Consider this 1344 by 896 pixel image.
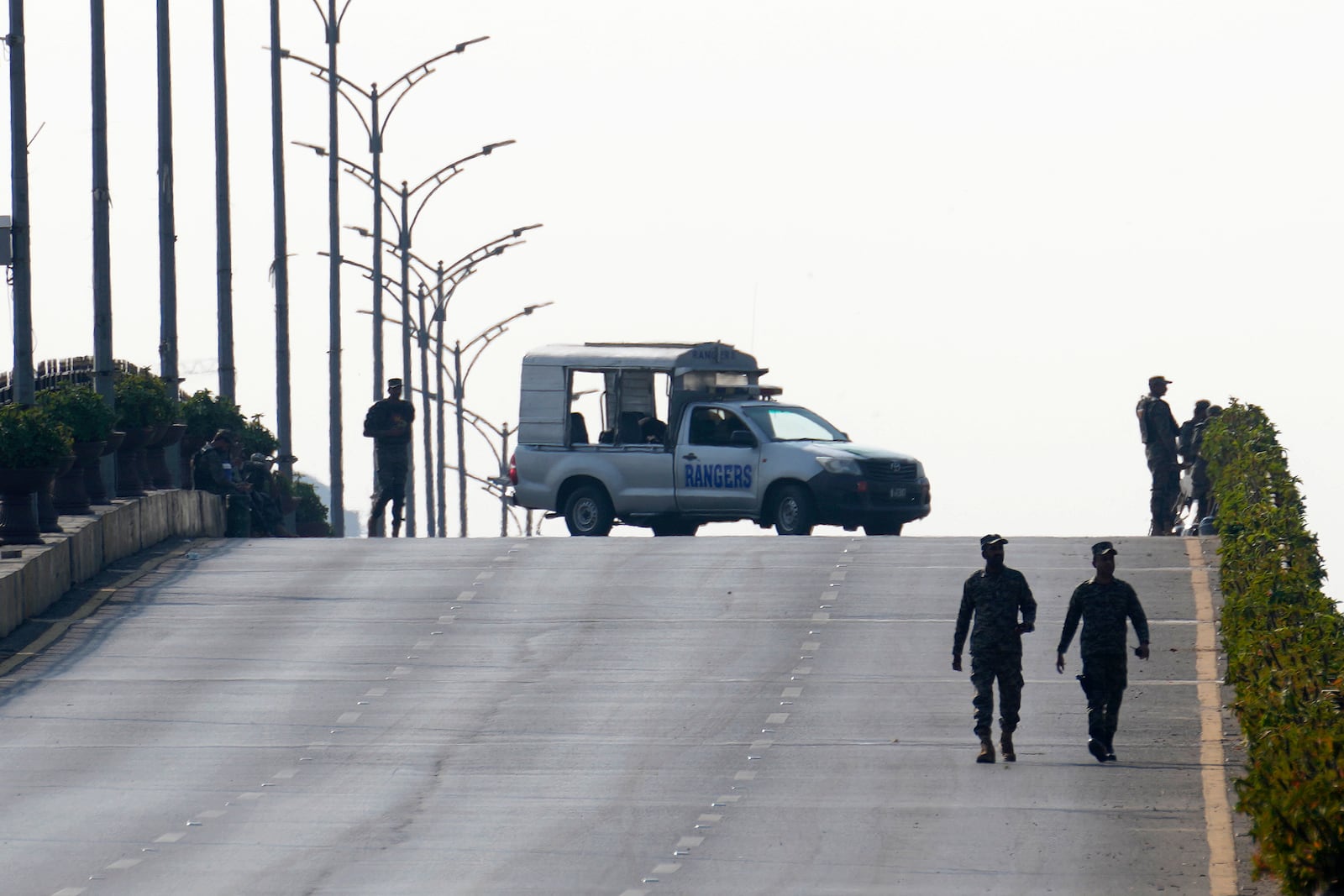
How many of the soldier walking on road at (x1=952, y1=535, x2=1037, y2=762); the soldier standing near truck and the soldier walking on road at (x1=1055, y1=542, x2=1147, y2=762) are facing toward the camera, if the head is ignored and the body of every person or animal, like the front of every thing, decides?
3

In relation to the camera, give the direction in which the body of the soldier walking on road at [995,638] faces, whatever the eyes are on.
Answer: toward the camera

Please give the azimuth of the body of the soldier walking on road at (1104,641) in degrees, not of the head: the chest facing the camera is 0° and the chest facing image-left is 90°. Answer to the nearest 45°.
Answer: approximately 0°

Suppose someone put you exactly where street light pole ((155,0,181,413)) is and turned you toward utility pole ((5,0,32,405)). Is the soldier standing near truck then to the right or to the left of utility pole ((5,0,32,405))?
left

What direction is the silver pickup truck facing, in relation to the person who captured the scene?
facing the viewer and to the right of the viewer

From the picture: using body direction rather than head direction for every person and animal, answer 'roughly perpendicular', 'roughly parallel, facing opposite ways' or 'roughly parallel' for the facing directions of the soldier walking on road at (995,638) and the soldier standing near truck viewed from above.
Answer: roughly parallel

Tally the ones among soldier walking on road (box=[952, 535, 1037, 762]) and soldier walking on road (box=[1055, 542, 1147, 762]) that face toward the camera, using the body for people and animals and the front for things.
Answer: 2
